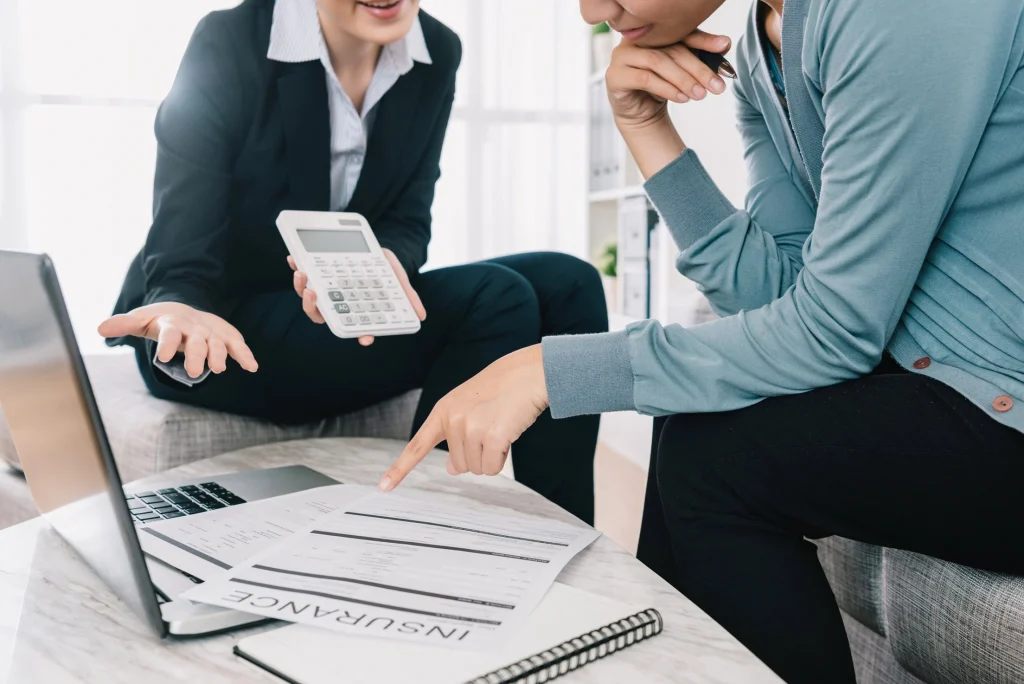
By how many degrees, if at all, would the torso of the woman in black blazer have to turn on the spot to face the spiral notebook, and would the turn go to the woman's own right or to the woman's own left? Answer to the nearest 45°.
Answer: approximately 45° to the woman's own right

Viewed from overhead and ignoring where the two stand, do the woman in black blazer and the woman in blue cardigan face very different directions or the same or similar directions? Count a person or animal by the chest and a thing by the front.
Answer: very different directions

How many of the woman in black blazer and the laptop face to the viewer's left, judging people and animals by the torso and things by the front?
0

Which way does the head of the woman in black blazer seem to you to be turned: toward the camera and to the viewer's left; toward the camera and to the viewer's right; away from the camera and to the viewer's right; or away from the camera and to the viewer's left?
toward the camera and to the viewer's right

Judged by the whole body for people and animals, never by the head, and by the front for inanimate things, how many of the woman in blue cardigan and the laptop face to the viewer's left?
1

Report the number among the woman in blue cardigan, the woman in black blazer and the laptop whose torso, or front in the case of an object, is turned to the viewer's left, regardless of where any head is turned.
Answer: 1

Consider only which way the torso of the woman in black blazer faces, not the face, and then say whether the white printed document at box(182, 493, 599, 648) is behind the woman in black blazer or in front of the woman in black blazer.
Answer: in front

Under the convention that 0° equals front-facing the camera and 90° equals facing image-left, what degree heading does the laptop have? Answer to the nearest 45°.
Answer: approximately 225°

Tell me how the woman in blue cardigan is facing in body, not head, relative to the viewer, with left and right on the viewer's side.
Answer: facing to the left of the viewer
